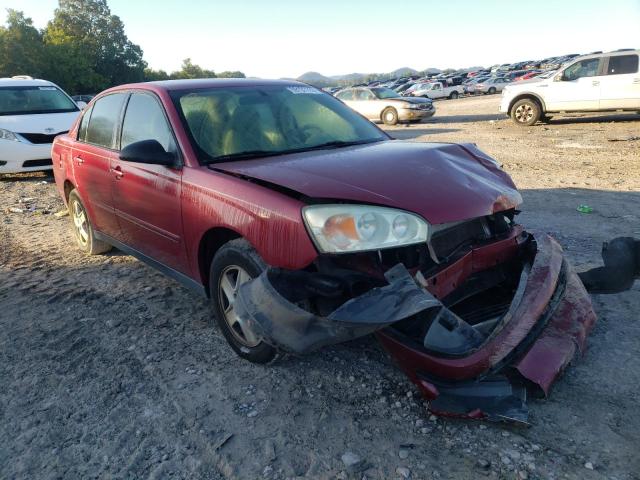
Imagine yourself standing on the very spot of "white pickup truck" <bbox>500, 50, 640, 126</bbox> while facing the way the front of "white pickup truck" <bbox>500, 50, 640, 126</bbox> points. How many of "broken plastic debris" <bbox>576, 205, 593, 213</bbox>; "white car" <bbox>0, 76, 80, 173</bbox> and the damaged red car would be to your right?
0

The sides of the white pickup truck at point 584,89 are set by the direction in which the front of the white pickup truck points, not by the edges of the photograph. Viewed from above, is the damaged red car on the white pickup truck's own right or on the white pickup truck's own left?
on the white pickup truck's own left

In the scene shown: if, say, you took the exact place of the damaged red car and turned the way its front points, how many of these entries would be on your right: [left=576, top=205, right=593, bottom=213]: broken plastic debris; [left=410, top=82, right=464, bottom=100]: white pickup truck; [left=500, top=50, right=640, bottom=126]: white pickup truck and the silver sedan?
0

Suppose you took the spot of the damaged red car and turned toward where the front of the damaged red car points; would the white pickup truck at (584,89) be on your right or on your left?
on your left

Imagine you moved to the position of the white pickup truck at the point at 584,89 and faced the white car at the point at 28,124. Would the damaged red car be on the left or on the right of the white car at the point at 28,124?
left

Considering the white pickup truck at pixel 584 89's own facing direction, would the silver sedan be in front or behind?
in front

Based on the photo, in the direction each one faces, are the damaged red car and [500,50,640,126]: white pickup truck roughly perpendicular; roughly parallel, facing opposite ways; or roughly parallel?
roughly parallel, facing opposite ways

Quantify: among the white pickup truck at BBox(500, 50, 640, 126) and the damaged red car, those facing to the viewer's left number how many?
1

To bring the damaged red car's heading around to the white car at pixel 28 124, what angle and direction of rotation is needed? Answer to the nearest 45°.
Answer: approximately 180°

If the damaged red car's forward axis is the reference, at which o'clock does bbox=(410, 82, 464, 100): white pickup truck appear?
The white pickup truck is roughly at 8 o'clock from the damaged red car.

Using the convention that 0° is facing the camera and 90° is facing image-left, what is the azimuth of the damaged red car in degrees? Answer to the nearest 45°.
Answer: approximately 315°

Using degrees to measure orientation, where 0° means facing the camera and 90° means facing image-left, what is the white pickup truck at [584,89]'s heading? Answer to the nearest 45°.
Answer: approximately 90°

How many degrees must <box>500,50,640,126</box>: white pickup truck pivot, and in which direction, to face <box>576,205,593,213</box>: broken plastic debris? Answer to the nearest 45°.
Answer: approximately 90° to its left

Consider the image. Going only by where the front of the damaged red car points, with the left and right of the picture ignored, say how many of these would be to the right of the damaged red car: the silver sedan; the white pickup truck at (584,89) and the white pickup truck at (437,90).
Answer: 0

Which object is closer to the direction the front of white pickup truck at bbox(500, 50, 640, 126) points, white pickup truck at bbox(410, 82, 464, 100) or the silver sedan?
the silver sedan
